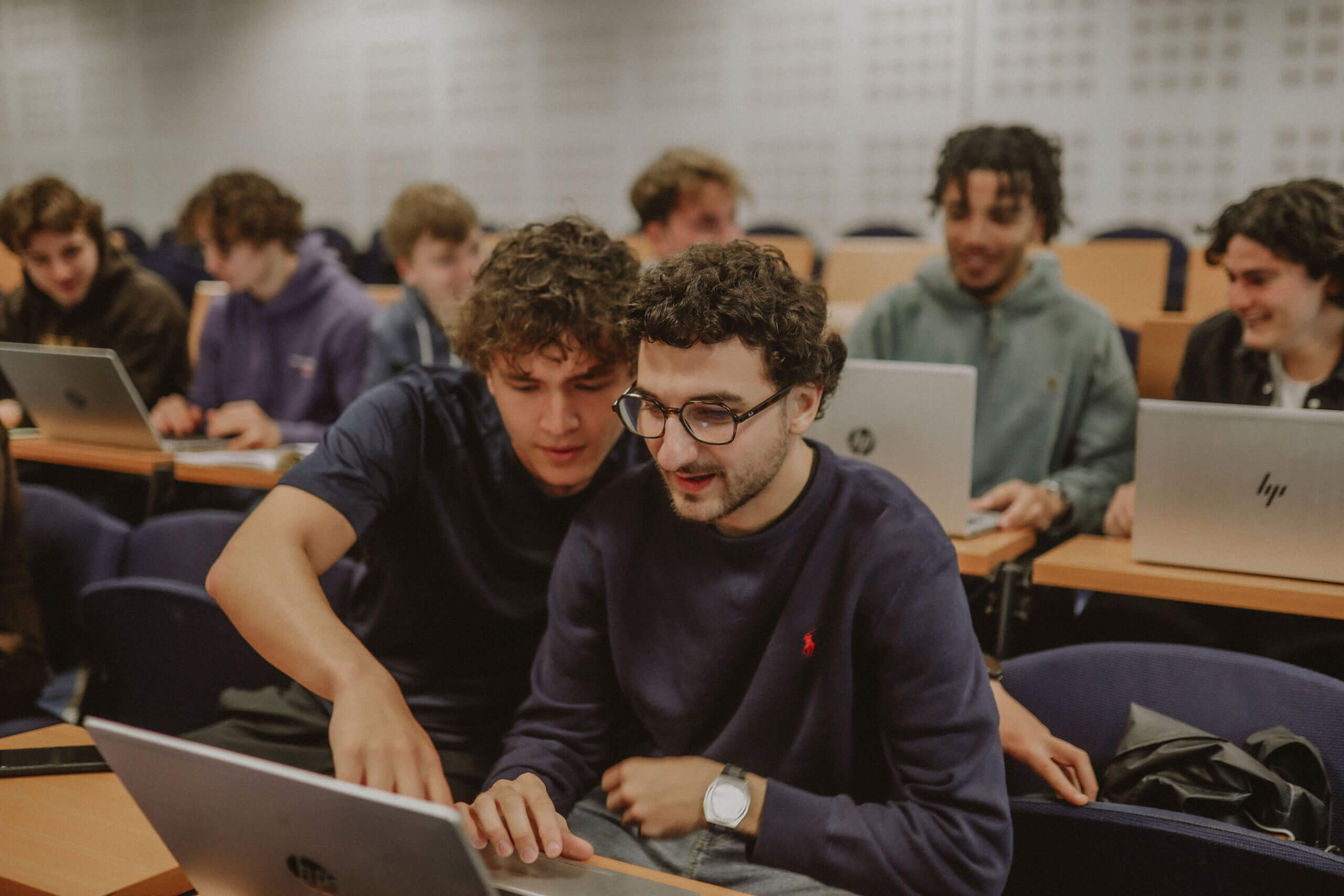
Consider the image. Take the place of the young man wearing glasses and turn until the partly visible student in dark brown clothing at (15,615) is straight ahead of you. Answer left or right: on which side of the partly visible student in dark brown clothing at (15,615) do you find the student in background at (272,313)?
right

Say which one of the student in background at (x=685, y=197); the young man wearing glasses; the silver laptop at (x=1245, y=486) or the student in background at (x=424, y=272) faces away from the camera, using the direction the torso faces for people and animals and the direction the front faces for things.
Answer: the silver laptop

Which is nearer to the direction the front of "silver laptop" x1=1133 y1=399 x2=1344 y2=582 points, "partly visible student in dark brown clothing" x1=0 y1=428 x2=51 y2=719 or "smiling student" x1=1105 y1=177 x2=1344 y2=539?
the smiling student

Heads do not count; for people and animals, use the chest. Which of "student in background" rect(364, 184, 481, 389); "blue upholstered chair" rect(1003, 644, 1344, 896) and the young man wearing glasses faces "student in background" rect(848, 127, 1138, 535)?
"student in background" rect(364, 184, 481, 389)

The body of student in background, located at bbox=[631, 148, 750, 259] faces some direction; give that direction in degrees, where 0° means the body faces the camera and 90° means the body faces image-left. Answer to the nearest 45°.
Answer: approximately 315°

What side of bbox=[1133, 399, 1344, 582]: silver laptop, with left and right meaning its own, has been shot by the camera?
back

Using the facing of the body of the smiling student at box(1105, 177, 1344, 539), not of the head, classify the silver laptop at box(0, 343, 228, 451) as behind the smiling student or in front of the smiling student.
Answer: in front

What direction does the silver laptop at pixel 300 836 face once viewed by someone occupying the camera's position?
facing away from the viewer and to the right of the viewer

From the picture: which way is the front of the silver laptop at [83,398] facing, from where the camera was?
facing away from the viewer and to the right of the viewer

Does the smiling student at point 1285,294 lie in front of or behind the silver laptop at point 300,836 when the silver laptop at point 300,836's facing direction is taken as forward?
in front
